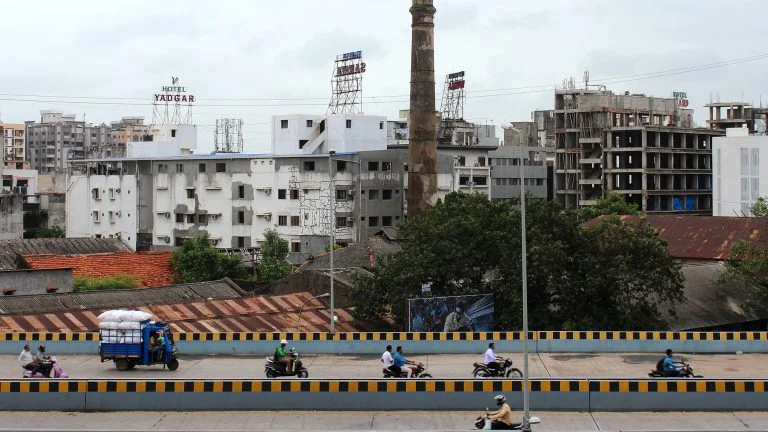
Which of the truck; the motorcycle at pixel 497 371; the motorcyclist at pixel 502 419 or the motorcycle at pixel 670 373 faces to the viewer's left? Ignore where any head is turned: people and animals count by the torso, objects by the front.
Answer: the motorcyclist

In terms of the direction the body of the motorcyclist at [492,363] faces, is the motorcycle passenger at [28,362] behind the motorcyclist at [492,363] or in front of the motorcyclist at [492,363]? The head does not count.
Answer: behind

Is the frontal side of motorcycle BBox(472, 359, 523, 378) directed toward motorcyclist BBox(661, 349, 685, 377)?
yes

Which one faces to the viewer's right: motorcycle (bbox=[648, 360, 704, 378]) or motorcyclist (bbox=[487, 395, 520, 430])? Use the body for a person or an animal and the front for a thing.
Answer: the motorcycle

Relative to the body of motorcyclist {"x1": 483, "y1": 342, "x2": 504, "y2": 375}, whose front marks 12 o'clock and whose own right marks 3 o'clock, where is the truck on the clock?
The truck is roughly at 6 o'clock from the motorcyclist.

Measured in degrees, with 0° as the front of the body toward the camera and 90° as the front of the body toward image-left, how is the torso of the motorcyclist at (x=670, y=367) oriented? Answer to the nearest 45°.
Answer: approximately 270°

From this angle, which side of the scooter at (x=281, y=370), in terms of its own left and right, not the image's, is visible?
right

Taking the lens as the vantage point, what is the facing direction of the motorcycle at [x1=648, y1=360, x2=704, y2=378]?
facing to the right of the viewer

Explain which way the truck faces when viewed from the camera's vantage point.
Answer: facing to the right of the viewer

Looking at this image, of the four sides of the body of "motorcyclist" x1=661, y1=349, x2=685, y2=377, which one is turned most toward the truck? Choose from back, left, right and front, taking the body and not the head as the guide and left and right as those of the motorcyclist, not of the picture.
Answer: back

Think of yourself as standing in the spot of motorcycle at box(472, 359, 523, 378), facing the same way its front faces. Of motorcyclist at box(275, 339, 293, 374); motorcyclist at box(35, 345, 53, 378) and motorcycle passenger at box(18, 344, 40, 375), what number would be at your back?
3

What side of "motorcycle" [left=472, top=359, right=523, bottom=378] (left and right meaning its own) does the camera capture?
right

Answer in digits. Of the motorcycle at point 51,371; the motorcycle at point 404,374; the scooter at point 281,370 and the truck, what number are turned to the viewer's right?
4

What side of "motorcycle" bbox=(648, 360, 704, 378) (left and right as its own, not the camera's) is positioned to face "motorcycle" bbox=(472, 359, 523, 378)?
back

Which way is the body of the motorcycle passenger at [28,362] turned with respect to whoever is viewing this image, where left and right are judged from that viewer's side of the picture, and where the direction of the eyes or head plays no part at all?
facing to the right of the viewer

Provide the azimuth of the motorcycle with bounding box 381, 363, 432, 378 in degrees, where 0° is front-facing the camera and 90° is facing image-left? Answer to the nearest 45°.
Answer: approximately 270°

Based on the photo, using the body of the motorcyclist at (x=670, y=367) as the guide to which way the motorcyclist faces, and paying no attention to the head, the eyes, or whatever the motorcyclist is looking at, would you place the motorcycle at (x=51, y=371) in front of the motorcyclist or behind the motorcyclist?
behind
